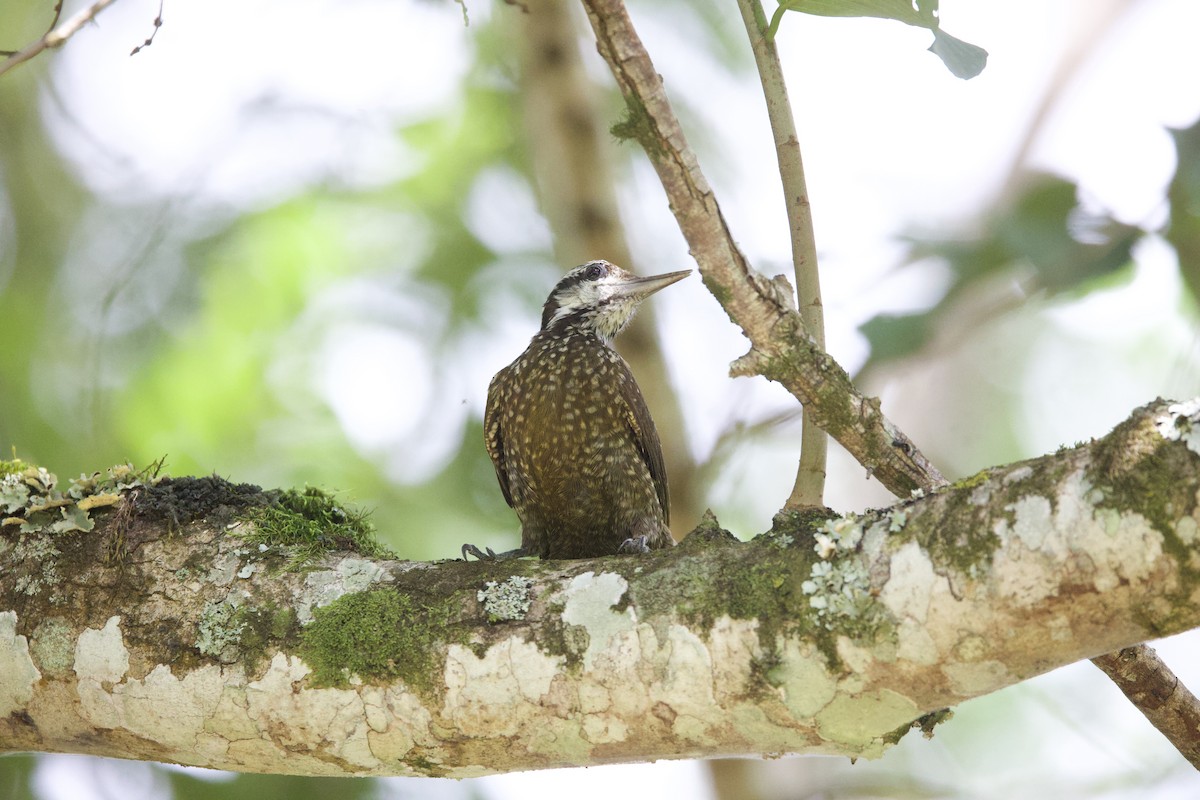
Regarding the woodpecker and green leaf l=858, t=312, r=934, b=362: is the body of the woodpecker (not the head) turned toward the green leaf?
no
